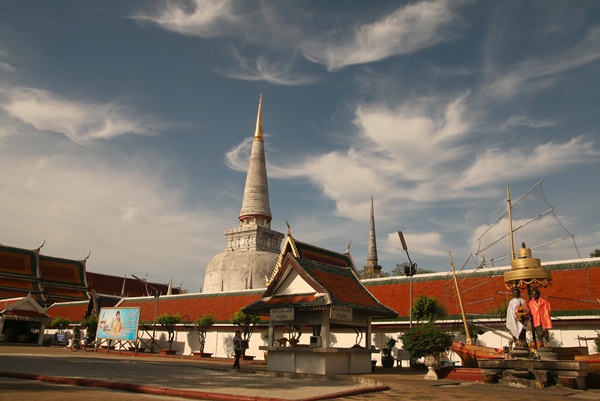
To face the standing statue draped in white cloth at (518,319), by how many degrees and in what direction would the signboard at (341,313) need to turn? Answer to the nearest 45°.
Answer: approximately 45° to its left

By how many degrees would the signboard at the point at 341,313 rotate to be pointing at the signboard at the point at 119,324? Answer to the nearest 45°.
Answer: approximately 135° to its right

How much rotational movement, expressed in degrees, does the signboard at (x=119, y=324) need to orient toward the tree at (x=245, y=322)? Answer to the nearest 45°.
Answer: approximately 90° to its left

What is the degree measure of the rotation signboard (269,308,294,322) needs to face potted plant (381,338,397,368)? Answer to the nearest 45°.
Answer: approximately 135° to its left

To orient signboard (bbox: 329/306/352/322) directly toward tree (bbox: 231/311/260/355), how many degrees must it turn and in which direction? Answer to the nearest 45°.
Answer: approximately 135° to its right

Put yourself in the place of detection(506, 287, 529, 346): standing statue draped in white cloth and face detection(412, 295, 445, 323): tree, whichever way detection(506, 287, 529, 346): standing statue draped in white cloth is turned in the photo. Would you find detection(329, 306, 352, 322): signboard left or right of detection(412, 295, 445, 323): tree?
left

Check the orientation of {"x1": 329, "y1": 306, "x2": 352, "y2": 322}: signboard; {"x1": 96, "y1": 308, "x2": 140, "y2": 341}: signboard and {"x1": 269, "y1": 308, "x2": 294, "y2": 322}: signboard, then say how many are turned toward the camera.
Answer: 3

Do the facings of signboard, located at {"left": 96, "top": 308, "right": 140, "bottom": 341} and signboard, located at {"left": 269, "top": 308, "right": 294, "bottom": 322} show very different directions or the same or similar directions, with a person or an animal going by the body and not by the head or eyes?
same or similar directions

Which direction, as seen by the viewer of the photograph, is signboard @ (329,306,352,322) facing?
facing the viewer

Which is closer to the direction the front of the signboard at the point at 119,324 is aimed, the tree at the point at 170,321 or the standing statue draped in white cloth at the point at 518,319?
the standing statue draped in white cloth

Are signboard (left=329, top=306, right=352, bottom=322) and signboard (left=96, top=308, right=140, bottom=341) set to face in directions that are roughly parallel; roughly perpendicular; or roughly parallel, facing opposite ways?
roughly parallel

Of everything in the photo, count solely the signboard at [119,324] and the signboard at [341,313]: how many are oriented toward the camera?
2

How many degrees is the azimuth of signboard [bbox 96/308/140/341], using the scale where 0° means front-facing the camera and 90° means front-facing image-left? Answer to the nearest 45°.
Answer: approximately 0°

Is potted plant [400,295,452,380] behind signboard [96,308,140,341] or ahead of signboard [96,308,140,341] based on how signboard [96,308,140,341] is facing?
ahead

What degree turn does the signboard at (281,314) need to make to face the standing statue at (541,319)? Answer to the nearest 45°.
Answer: approximately 45° to its left
